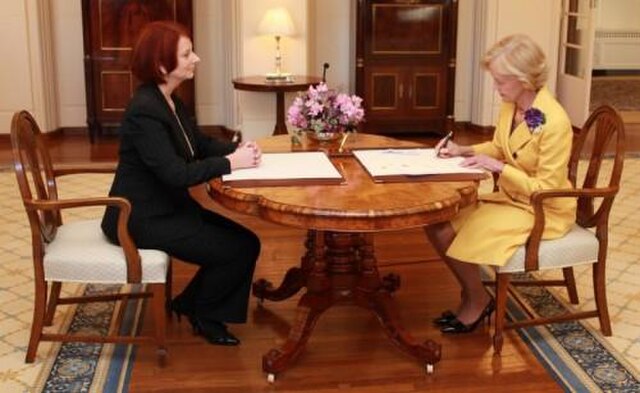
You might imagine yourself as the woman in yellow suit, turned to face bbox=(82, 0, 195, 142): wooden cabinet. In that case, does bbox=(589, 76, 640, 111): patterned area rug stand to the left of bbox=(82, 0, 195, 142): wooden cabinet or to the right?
right

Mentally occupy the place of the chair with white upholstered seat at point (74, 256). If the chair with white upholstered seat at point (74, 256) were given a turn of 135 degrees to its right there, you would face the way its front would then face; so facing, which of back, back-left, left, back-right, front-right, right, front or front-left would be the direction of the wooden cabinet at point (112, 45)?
back-right

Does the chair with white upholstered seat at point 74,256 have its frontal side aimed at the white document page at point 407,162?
yes

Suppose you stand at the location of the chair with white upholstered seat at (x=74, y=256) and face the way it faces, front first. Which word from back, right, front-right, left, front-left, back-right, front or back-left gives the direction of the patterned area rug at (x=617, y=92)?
front-left

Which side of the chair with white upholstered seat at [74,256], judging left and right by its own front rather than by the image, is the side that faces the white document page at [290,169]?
front

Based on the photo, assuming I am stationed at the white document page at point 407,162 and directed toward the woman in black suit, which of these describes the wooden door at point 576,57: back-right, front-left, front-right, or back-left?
back-right

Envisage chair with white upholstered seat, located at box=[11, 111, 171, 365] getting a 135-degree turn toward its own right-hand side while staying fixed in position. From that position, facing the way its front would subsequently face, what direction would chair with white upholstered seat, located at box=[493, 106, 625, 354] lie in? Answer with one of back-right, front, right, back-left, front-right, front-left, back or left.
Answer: back-left

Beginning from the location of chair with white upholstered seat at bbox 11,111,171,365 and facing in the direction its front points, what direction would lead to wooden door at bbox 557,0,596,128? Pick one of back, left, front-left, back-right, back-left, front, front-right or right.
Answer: front-left

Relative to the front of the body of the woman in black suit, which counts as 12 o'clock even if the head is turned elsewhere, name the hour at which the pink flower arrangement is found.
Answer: The pink flower arrangement is roughly at 11 o'clock from the woman in black suit.

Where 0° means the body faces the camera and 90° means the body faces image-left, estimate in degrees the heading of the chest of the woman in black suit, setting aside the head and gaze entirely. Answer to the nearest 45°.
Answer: approximately 270°

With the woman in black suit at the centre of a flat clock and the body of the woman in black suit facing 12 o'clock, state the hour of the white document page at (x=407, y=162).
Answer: The white document page is roughly at 12 o'clock from the woman in black suit.

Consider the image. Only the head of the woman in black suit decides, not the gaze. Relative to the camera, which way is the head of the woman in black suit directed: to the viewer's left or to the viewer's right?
to the viewer's right

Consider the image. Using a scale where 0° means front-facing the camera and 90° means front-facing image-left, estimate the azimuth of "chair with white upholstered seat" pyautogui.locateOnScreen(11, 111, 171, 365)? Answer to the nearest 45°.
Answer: approximately 270°
